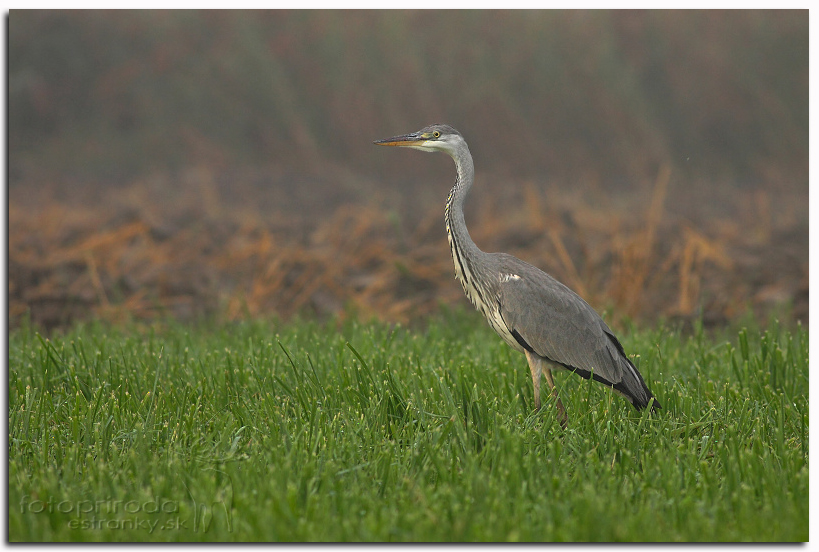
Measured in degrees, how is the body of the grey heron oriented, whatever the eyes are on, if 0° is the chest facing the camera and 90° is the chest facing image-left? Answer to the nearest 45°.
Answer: approximately 90°
